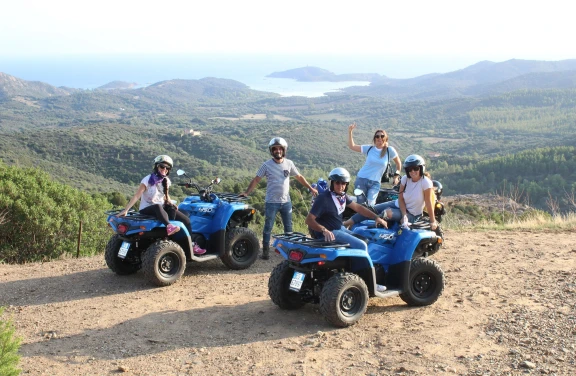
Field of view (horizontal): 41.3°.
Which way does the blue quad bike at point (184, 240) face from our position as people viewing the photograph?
facing away from the viewer and to the right of the viewer

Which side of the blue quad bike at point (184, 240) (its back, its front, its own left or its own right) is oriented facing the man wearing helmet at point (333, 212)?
right

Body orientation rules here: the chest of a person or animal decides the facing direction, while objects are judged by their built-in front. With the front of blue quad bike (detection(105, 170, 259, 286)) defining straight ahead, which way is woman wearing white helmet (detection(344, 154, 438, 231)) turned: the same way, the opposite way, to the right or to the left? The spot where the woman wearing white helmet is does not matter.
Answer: the opposite way

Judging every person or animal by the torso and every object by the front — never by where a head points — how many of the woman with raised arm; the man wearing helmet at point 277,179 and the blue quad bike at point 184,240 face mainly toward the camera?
2

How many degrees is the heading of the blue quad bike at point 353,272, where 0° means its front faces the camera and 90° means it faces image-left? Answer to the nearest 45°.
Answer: approximately 225°

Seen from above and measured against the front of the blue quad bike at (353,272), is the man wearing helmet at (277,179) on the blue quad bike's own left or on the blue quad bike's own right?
on the blue quad bike's own left

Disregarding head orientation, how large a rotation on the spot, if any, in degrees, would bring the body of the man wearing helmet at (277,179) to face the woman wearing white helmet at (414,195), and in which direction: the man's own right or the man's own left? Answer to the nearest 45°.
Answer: approximately 45° to the man's own left

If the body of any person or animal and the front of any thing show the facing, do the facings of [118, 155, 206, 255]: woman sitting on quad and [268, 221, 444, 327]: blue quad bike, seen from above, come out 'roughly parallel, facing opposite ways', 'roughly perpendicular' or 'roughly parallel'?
roughly perpendicular

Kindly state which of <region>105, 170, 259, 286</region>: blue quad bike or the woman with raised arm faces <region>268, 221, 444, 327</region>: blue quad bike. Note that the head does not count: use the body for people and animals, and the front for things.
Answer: the woman with raised arm

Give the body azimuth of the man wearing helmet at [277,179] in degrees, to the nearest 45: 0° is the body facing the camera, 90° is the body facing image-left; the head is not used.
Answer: approximately 0°

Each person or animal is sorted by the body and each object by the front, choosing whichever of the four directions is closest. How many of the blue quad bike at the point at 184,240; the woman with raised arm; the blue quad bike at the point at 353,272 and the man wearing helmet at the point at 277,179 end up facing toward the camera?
2
